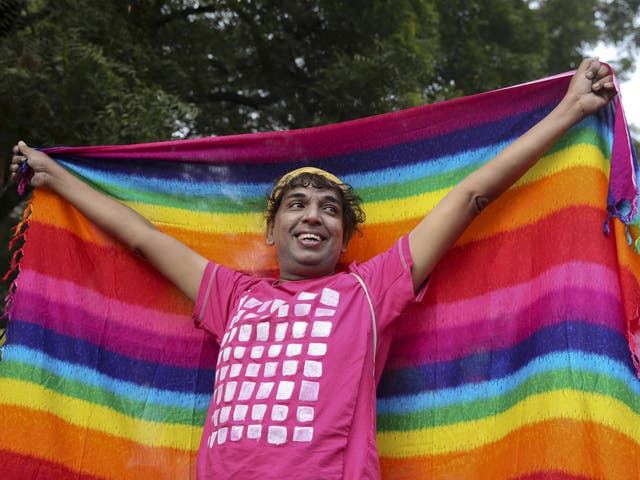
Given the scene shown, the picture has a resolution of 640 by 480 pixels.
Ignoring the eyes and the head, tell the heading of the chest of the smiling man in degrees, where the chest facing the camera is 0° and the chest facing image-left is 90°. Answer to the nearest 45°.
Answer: approximately 45°
